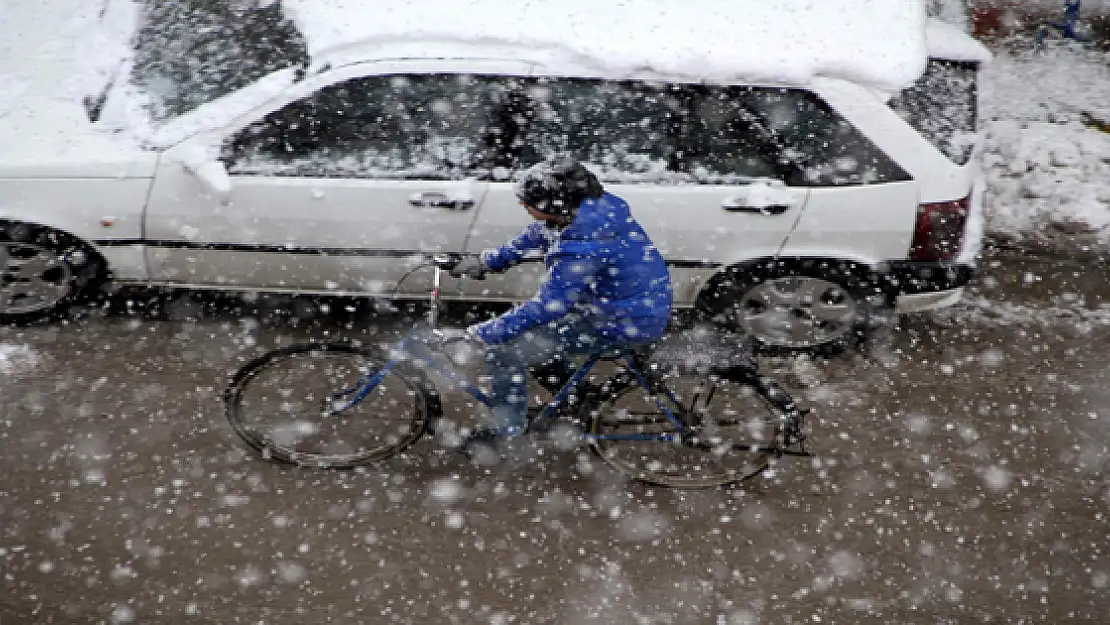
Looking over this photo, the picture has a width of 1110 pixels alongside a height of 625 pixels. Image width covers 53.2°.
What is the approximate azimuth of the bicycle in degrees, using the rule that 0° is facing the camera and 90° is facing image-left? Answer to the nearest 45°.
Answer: approximately 90°

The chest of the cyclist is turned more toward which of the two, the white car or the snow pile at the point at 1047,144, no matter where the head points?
the white car

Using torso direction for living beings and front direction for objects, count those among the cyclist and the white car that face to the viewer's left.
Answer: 2

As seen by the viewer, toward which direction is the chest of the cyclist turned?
to the viewer's left

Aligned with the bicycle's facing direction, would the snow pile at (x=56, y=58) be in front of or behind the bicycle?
in front

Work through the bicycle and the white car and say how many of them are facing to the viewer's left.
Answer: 2

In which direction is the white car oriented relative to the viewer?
to the viewer's left

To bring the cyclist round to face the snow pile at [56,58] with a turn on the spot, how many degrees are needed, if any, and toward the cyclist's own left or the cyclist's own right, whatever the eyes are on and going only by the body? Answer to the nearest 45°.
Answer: approximately 45° to the cyclist's own right

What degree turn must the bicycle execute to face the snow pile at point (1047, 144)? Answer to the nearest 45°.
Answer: approximately 135° to its right

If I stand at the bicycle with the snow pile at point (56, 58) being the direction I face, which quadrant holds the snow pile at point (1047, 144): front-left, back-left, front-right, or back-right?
back-right
